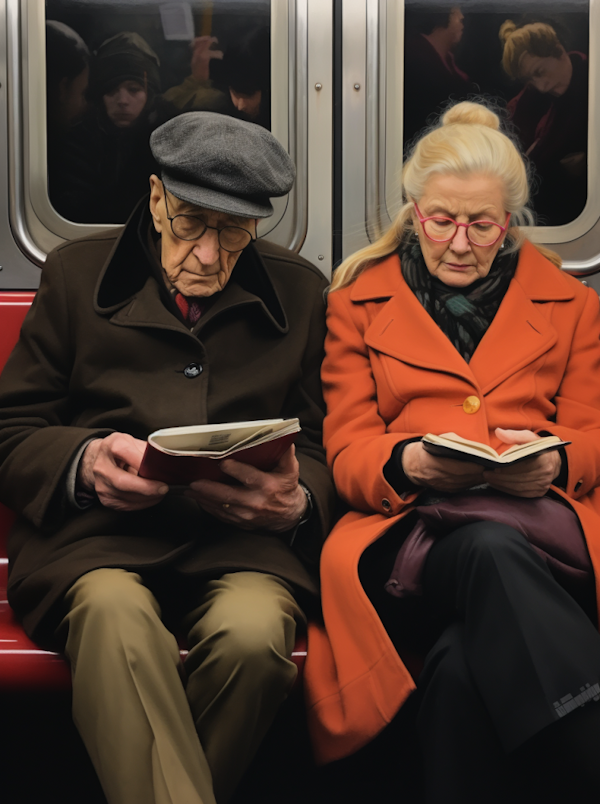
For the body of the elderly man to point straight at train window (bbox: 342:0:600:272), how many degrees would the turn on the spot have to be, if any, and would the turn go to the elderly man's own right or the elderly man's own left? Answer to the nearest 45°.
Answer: approximately 135° to the elderly man's own left

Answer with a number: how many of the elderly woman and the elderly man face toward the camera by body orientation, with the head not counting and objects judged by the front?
2

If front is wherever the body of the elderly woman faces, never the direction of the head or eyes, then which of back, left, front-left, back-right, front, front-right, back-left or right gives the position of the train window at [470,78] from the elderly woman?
back

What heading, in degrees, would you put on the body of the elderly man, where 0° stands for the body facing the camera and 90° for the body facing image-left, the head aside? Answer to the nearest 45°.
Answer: approximately 0°

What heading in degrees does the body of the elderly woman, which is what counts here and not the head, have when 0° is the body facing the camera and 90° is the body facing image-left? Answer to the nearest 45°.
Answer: approximately 0°

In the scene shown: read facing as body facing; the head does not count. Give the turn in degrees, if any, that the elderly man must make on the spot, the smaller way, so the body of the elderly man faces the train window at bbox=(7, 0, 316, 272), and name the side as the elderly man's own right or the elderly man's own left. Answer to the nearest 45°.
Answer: approximately 180°
